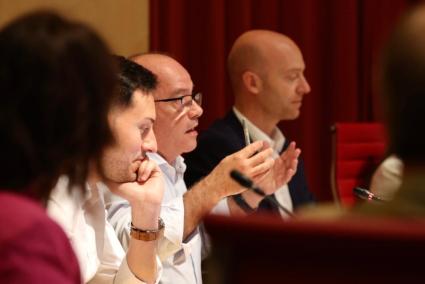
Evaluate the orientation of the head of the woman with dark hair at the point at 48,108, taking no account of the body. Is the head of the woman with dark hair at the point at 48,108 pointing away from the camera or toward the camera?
away from the camera

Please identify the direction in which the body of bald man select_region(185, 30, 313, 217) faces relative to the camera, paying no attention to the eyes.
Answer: to the viewer's right

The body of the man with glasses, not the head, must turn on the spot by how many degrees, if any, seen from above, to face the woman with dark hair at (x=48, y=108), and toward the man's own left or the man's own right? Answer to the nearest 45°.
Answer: approximately 90° to the man's own right

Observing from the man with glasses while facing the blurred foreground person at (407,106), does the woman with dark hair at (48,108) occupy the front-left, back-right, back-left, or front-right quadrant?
front-right

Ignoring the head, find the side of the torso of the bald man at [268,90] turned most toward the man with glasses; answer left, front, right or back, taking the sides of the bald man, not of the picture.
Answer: right

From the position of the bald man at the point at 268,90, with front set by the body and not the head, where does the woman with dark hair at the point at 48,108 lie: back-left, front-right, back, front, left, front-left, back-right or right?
right

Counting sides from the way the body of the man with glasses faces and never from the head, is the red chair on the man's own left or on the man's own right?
on the man's own left

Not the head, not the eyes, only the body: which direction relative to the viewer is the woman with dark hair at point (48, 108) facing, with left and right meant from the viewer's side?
facing away from the viewer and to the right of the viewer

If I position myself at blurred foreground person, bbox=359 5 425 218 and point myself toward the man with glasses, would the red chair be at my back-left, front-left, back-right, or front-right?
front-right

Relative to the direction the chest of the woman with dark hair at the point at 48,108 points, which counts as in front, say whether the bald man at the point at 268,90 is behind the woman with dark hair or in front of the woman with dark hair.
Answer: in front

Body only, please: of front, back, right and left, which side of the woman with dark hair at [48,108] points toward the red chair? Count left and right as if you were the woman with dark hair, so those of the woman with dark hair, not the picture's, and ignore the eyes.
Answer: front
